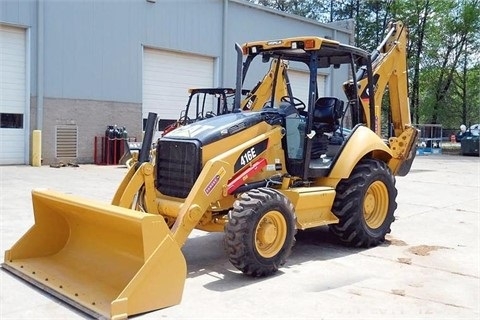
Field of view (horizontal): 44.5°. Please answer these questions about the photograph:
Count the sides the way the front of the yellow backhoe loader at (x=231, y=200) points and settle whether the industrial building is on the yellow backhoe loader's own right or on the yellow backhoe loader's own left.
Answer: on the yellow backhoe loader's own right

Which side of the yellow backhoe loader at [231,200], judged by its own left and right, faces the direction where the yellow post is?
right

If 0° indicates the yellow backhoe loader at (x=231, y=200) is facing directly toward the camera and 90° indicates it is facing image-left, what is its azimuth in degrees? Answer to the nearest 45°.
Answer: approximately 45°
